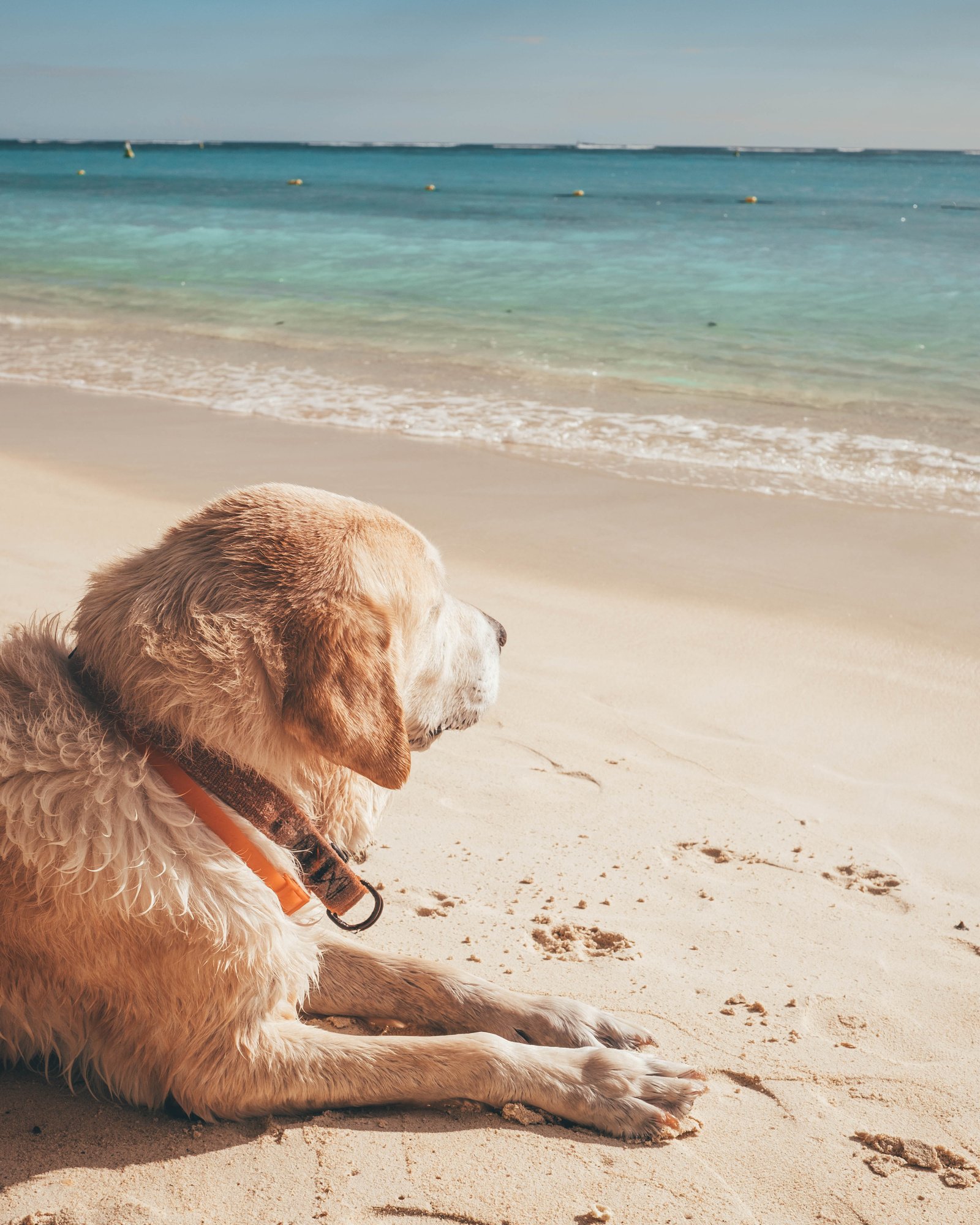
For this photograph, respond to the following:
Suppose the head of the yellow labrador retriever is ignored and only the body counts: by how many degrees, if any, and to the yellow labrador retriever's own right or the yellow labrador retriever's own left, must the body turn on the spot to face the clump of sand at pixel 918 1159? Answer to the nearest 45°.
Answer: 0° — it already faces it

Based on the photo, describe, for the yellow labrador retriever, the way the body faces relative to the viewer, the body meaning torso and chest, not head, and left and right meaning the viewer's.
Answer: facing to the right of the viewer
